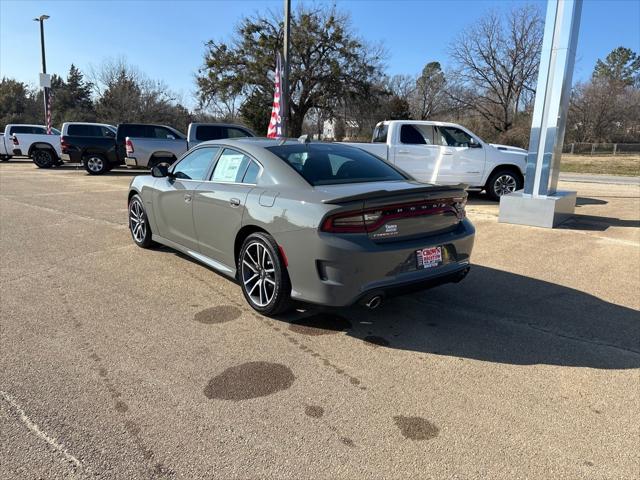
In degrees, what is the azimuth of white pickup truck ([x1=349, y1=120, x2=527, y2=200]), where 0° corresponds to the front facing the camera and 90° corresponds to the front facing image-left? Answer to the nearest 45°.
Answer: approximately 270°

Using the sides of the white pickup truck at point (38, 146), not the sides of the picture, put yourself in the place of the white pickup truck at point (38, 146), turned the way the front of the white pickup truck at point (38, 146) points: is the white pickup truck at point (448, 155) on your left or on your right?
on your right

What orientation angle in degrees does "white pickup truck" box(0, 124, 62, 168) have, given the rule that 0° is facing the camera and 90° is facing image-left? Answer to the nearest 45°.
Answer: approximately 225°

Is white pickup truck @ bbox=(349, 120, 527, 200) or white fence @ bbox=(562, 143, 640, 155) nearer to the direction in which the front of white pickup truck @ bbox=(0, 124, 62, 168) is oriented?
the white fence

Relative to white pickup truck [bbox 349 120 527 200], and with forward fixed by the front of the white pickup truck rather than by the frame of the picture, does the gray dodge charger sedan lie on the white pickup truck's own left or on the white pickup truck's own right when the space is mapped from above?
on the white pickup truck's own right

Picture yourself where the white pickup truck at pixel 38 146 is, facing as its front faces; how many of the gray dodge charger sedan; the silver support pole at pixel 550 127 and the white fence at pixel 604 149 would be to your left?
0

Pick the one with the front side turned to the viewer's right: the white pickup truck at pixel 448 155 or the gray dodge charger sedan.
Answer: the white pickup truck

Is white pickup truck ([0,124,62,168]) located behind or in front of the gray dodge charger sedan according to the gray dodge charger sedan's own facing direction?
in front

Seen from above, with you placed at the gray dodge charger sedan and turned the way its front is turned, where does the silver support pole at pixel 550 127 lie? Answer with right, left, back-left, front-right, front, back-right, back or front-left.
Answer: right

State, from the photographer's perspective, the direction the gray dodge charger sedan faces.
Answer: facing away from the viewer and to the left of the viewer

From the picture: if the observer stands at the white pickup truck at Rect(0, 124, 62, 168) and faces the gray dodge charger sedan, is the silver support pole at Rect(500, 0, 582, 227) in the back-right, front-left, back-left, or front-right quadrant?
front-left

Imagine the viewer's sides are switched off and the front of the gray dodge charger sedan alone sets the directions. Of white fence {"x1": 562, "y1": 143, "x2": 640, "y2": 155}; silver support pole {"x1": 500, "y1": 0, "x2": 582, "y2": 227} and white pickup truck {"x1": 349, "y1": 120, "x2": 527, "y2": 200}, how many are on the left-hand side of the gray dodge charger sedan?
0

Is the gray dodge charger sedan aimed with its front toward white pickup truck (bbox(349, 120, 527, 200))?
no

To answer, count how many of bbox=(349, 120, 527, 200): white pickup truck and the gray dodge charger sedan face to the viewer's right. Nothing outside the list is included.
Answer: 1

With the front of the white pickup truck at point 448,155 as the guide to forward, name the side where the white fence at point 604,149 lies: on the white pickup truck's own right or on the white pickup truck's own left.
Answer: on the white pickup truck's own left
